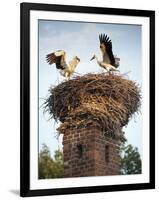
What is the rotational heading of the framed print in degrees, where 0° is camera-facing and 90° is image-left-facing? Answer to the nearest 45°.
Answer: approximately 315°
